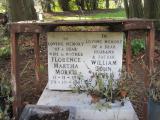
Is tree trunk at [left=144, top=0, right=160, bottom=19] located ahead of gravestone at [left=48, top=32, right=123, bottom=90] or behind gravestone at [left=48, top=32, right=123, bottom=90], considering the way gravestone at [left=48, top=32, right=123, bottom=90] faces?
behind

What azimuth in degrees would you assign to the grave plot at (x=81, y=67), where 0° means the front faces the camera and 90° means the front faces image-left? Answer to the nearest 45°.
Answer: approximately 0°

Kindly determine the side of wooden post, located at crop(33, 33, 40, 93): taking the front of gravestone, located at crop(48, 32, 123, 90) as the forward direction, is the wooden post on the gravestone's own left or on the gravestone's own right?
on the gravestone's own right

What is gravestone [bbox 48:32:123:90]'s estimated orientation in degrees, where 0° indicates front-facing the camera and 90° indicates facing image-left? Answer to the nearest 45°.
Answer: approximately 0°

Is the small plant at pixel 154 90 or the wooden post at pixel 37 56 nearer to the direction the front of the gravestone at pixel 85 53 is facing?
the small plant
